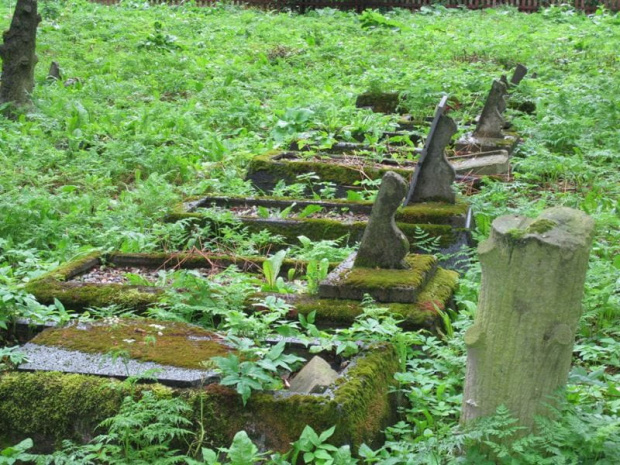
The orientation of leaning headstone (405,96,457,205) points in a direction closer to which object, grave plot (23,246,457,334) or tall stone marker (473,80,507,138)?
the grave plot

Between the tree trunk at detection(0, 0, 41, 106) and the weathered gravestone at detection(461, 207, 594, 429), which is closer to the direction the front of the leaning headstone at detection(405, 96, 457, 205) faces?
the tree trunk

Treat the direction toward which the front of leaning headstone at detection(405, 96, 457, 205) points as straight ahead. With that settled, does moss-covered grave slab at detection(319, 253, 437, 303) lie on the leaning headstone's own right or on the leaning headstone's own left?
on the leaning headstone's own left

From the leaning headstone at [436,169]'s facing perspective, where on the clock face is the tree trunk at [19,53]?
The tree trunk is roughly at 1 o'clock from the leaning headstone.

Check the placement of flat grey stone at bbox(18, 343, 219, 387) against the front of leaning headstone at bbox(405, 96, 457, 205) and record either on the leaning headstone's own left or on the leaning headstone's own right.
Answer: on the leaning headstone's own left

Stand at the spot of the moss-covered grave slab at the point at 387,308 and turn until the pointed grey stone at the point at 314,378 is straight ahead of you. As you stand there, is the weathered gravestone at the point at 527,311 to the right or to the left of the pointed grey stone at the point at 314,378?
left

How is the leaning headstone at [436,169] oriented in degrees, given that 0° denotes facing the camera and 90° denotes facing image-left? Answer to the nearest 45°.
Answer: approximately 90°

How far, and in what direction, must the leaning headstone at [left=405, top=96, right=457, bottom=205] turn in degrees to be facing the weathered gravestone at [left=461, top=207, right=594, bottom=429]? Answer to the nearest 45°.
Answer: approximately 90° to its left

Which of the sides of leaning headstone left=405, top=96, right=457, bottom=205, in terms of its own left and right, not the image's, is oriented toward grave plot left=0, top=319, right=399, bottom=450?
left

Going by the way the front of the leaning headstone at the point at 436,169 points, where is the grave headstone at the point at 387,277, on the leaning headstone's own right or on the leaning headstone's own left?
on the leaning headstone's own left

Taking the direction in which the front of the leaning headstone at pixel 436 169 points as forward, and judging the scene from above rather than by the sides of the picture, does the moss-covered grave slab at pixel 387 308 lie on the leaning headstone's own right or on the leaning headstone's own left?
on the leaning headstone's own left

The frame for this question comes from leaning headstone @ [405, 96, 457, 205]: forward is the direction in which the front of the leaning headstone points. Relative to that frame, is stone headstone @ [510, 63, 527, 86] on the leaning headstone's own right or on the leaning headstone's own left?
on the leaning headstone's own right
